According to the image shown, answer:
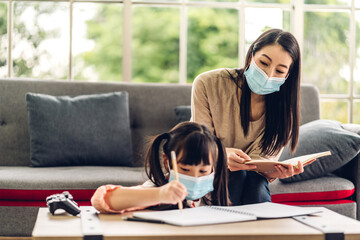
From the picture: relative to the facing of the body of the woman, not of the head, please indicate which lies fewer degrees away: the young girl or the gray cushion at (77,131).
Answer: the young girl

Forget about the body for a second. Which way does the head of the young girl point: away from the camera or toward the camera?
toward the camera

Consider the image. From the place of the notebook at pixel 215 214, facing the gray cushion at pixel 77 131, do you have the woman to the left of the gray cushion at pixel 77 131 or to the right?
right

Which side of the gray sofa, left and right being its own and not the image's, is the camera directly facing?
front
